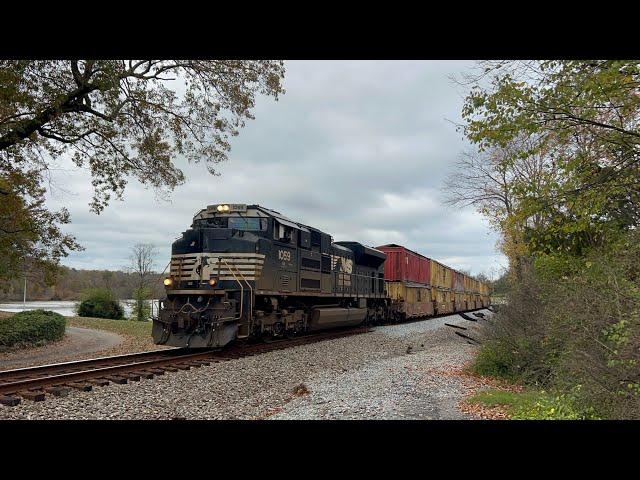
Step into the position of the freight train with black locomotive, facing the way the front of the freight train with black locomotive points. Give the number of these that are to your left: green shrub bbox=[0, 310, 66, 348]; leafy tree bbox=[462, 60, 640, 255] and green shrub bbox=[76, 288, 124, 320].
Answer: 1

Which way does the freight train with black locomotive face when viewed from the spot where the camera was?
facing the viewer and to the left of the viewer

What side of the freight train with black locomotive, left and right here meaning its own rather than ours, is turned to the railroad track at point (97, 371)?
front

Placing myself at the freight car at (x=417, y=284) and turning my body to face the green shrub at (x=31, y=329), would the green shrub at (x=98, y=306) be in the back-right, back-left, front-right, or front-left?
front-right

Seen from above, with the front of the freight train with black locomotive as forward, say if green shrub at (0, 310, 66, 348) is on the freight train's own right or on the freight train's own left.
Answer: on the freight train's own right

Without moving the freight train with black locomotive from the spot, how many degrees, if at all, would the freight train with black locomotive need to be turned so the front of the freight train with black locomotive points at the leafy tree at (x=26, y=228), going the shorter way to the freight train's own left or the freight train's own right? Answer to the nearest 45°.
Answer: approximately 45° to the freight train's own right

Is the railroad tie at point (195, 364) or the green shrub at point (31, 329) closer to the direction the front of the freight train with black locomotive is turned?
the railroad tie

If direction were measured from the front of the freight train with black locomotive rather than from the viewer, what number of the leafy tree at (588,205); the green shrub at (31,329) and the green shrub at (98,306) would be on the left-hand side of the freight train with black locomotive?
1

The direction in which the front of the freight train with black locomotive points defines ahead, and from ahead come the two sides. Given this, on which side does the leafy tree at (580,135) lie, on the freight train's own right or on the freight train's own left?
on the freight train's own left

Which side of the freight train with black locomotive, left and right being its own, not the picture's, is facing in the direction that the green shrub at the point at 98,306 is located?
right

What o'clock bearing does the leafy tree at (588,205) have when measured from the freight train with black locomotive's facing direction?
The leafy tree is roughly at 9 o'clock from the freight train with black locomotive.

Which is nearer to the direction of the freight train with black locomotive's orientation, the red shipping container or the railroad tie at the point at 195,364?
the railroad tie
